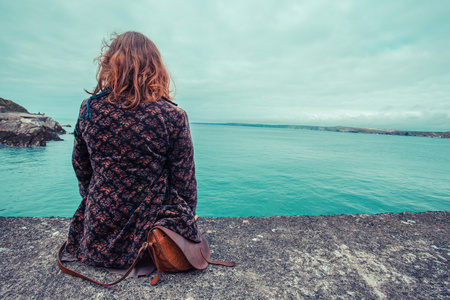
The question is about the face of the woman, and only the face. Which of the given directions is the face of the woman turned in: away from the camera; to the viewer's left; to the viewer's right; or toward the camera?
away from the camera

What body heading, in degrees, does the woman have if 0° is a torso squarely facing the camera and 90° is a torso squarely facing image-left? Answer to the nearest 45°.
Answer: approximately 180°
